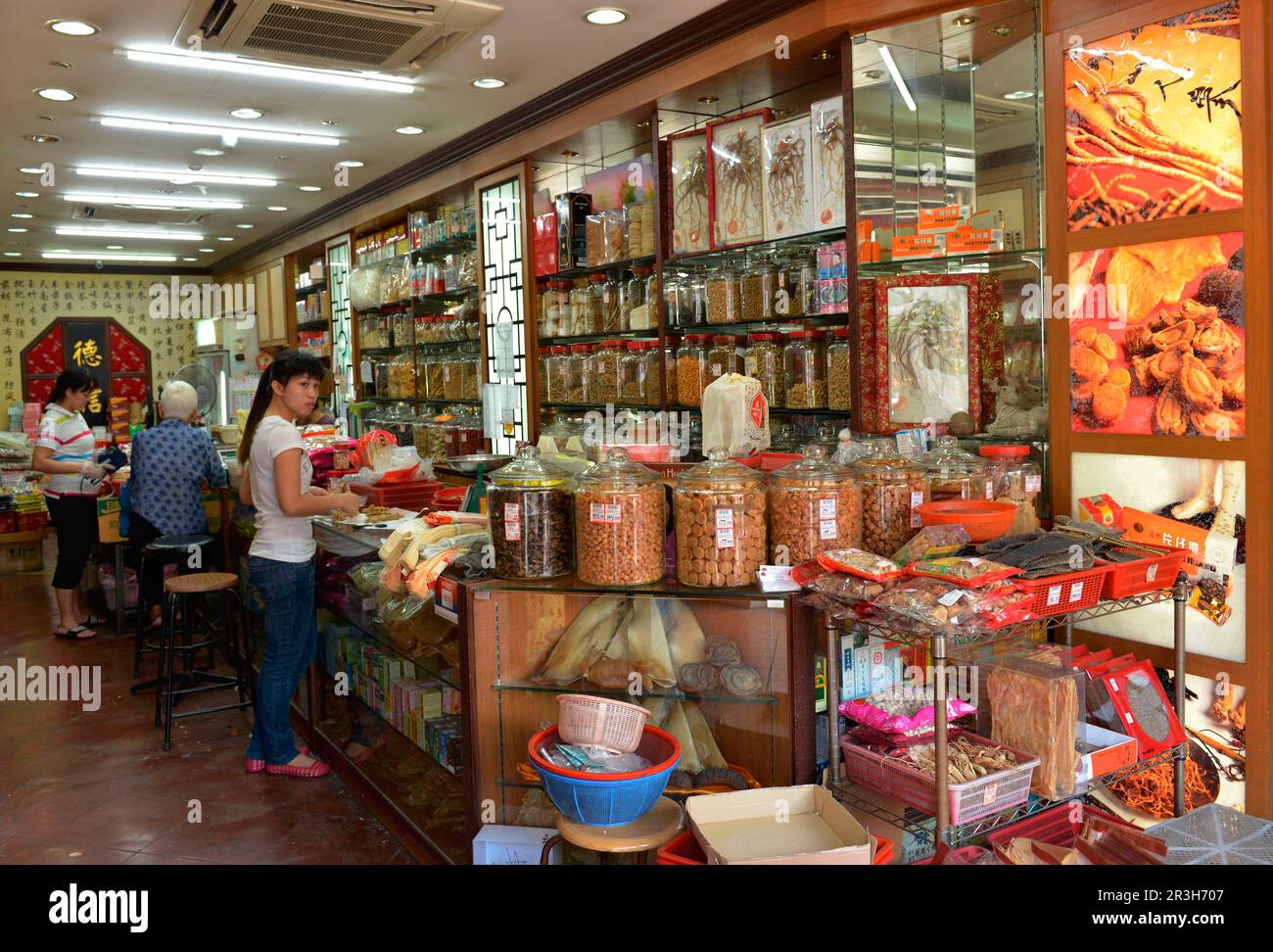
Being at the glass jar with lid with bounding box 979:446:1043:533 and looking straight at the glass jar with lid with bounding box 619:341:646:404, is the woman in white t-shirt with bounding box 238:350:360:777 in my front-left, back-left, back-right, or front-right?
front-left

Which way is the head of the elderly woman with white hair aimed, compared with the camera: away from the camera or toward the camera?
away from the camera

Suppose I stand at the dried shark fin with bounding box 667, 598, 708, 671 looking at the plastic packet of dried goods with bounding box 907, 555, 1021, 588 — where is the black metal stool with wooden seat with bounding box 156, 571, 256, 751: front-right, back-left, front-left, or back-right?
back-left

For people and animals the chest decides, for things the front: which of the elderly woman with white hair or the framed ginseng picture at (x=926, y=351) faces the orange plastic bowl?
the framed ginseng picture

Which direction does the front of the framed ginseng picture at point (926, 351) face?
toward the camera

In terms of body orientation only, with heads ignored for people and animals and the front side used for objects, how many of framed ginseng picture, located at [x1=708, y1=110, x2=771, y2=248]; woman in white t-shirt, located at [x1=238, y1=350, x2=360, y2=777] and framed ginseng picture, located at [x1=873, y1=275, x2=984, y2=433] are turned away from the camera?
0

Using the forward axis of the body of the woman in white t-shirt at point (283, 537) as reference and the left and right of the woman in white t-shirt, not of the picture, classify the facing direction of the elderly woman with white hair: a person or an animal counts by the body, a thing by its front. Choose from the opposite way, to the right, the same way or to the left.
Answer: to the left

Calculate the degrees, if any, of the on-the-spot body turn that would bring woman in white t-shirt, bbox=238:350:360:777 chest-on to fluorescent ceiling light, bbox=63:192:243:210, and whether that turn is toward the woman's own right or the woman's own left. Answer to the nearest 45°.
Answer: approximately 90° to the woman's own left

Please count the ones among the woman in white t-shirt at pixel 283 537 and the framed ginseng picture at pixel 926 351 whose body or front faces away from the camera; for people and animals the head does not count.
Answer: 0

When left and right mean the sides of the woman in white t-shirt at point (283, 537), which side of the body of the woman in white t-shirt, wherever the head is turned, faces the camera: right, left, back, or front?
right

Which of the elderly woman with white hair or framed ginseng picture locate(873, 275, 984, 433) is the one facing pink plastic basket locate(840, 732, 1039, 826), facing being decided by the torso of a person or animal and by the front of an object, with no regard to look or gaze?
the framed ginseng picture

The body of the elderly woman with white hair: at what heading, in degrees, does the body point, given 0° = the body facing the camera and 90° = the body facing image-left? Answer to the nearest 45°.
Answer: approximately 180°

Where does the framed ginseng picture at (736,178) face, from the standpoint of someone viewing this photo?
facing the viewer and to the left of the viewer

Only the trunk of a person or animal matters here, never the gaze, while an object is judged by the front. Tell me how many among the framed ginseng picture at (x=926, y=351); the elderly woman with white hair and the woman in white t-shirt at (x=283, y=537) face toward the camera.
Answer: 1

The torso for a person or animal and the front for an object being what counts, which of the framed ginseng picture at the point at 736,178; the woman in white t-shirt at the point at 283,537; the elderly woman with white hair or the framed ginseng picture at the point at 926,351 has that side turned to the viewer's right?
the woman in white t-shirt
